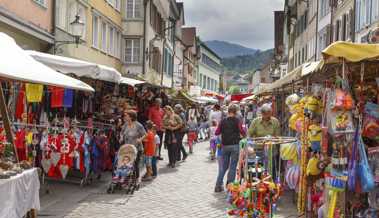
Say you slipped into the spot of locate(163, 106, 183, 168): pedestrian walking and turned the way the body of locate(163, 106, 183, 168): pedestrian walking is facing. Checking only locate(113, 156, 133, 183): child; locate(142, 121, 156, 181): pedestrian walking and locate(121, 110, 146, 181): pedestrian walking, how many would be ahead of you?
3

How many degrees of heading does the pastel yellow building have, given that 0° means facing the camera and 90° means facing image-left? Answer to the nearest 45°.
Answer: approximately 315°

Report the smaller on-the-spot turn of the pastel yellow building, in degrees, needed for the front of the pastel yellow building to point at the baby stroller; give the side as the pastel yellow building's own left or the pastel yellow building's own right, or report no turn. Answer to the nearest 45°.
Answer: approximately 45° to the pastel yellow building's own right

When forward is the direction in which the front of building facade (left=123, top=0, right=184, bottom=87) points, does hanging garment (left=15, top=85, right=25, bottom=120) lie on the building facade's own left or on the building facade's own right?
on the building facade's own right

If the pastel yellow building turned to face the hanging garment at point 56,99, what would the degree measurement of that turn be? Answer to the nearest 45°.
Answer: approximately 45° to its right

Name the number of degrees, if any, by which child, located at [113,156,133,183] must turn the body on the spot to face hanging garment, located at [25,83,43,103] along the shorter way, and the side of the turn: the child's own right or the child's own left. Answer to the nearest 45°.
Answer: approximately 45° to the child's own right

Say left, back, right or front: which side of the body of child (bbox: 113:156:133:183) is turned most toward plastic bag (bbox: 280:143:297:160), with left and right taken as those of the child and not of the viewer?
left

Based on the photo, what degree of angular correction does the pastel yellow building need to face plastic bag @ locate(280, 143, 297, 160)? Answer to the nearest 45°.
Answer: approximately 45° to its right

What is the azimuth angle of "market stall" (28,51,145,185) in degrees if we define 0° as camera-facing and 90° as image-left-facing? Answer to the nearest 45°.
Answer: approximately 315°

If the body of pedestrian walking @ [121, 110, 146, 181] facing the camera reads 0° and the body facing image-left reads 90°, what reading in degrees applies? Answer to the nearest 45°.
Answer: approximately 45°
